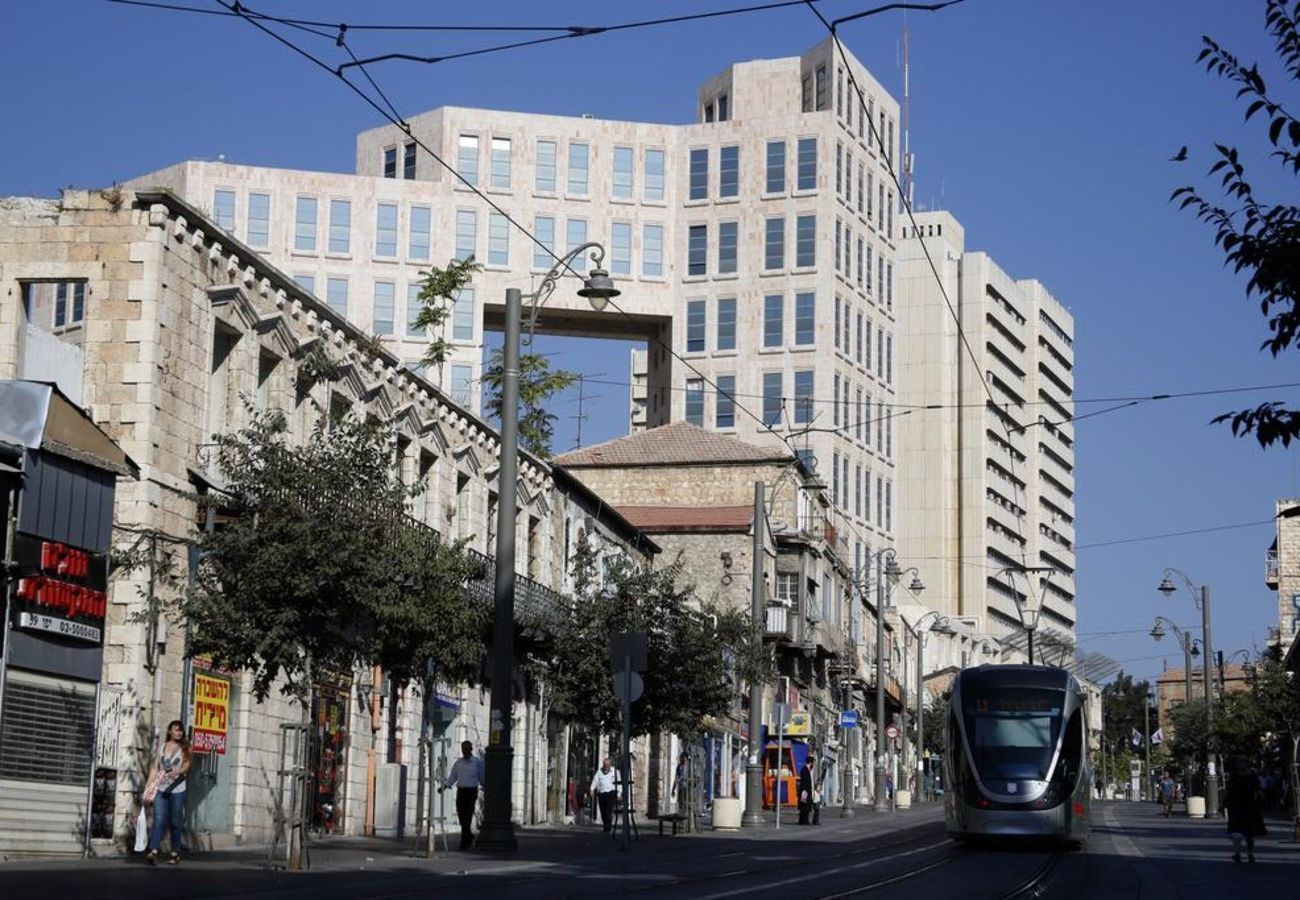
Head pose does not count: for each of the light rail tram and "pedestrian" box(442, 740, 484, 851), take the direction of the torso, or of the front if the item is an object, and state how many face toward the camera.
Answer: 2

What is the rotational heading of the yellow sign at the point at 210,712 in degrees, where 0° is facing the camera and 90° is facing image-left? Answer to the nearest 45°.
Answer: approximately 315°

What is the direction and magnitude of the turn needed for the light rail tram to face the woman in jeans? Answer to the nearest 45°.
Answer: approximately 45° to its right

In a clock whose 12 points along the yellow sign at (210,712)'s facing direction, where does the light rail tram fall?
The light rail tram is roughly at 10 o'clock from the yellow sign.

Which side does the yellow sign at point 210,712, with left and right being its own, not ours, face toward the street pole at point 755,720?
left

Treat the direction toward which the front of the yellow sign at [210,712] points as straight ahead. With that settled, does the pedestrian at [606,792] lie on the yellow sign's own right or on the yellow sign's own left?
on the yellow sign's own left

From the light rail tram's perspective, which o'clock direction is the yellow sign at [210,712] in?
The yellow sign is roughly at 2 o'clock from the light rail tram.

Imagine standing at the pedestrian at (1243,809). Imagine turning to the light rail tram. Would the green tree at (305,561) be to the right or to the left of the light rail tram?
left

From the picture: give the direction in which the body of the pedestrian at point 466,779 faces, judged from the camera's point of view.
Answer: toward the camera

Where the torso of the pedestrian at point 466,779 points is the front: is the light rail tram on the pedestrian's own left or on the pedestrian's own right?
on the pedestrian's own left
